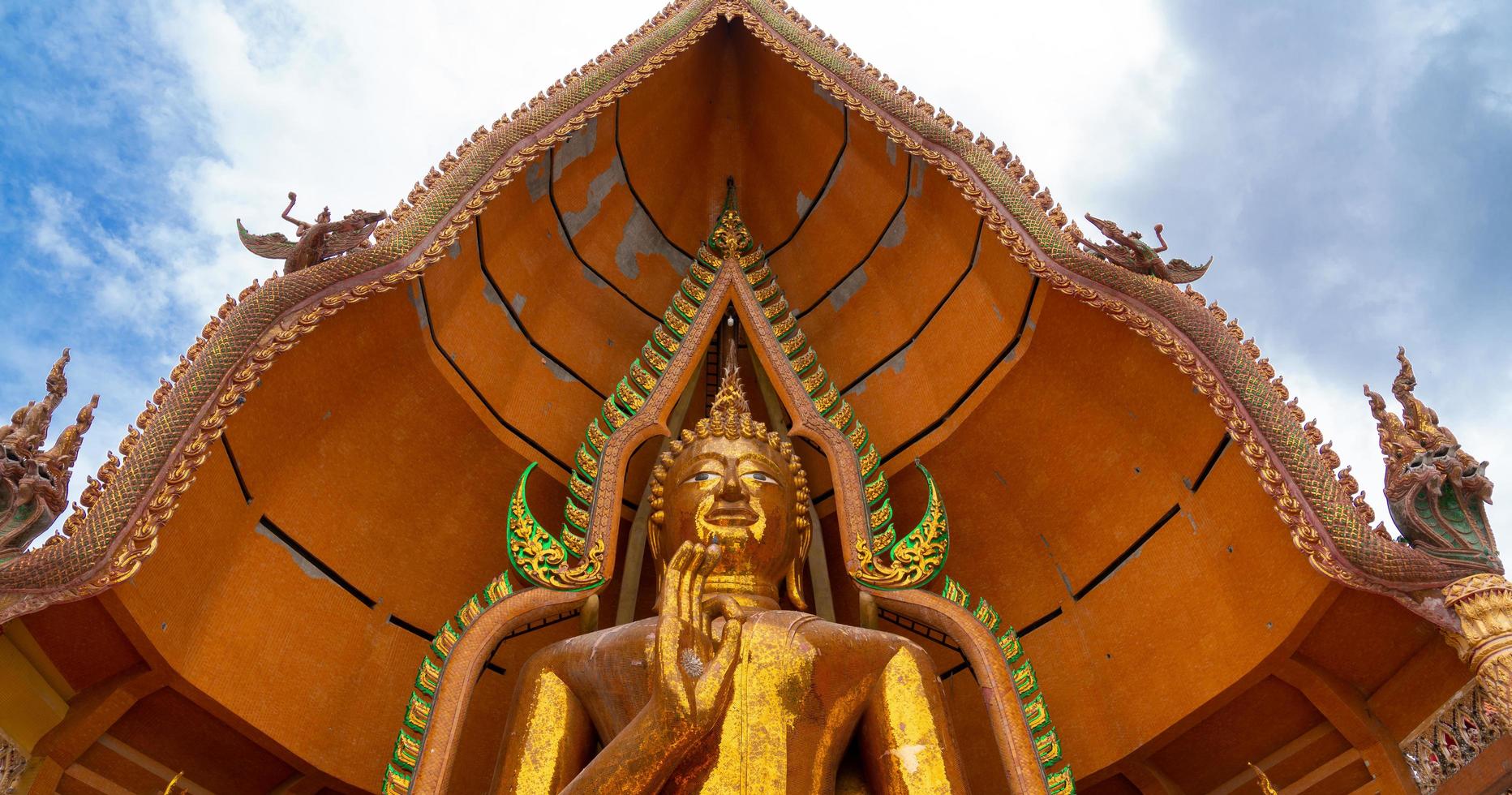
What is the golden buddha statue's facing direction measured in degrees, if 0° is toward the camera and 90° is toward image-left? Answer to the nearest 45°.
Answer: approximately 0°
